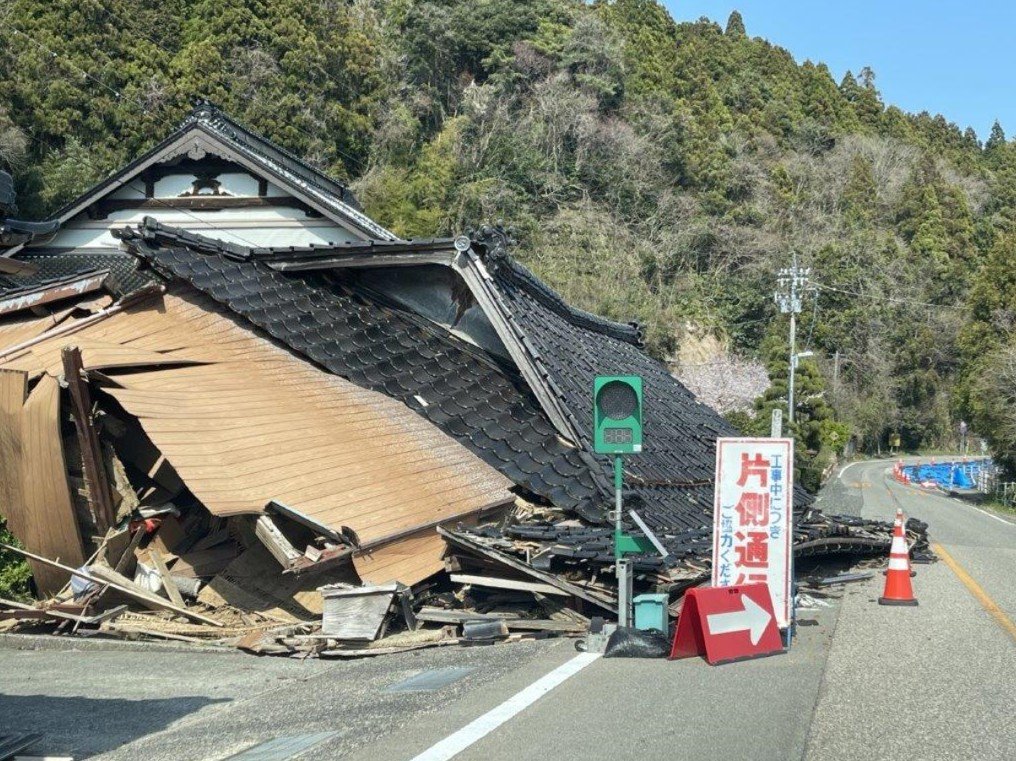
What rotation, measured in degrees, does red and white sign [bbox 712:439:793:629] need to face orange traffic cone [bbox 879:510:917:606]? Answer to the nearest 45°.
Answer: approximately 135° to its left

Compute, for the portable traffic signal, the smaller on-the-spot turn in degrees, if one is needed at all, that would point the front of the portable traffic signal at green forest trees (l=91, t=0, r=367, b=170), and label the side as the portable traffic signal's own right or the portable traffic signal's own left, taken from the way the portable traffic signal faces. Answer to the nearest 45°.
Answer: approximately 180°

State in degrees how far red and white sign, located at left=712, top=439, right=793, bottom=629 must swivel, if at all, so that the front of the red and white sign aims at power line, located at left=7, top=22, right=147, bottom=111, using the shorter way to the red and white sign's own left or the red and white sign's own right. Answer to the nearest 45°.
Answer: approximately 135° to the red and white sign's own right

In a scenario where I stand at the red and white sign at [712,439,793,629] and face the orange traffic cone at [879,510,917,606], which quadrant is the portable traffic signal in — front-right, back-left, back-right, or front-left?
back-left

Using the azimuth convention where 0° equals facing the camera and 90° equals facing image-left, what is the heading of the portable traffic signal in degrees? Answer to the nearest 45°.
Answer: approximately 0°

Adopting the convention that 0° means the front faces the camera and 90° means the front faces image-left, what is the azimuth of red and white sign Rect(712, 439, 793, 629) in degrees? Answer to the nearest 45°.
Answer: approximately 0°

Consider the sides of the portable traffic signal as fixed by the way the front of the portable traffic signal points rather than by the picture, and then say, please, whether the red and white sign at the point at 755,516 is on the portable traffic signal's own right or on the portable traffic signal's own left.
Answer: on the portable traffic signal's own left

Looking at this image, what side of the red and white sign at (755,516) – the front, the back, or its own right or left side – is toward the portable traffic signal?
right

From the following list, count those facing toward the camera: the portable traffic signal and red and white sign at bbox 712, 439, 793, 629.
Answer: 2

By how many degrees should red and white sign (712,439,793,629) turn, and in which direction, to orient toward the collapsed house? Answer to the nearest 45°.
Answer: approximately 90° to its right
